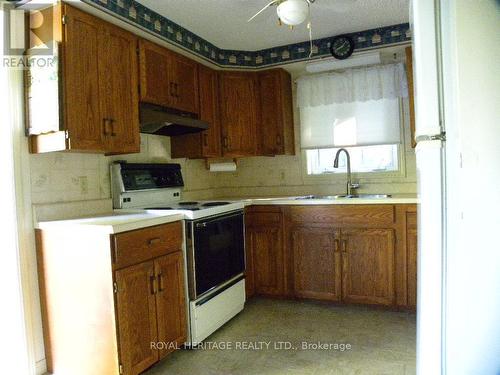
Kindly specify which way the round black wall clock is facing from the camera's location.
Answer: facing the viewer

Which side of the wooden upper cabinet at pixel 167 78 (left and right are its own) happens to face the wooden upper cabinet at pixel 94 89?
right

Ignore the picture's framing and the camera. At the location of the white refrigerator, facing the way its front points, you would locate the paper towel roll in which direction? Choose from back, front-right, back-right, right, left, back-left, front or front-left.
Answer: front-right

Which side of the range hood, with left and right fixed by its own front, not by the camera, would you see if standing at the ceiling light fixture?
front

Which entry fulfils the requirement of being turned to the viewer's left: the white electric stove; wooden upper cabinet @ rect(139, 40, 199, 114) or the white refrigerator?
the white refrigerator

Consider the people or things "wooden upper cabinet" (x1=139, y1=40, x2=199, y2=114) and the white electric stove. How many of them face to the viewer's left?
0

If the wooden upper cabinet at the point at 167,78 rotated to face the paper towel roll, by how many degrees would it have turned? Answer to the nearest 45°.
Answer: approximately 90° to its left

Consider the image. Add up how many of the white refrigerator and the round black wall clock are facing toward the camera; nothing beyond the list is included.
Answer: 1

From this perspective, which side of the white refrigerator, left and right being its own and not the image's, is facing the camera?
left
